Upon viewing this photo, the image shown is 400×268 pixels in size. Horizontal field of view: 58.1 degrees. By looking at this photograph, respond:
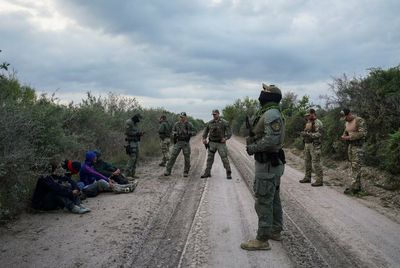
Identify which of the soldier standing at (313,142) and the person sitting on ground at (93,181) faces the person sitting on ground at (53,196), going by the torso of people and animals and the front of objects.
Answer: the soldier standing

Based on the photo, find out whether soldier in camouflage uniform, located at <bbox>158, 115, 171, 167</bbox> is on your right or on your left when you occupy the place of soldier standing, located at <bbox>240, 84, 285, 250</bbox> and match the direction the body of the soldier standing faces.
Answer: on your right

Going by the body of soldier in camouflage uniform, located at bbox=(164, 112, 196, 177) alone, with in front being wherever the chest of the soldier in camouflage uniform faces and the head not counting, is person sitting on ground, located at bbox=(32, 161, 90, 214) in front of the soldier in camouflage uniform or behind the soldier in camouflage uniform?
in front

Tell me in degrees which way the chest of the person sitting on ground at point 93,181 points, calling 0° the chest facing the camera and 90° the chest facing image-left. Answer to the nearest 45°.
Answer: approximately 270°

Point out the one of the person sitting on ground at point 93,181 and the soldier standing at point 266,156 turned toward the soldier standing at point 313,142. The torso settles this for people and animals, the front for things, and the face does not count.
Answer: the person sitting on ground

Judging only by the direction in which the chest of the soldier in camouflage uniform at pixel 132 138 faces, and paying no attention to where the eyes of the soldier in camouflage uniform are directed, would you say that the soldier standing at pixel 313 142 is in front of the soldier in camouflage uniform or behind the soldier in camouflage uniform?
in front

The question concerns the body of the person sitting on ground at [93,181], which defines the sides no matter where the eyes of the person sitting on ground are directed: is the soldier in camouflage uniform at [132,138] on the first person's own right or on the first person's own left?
on the first person's own left

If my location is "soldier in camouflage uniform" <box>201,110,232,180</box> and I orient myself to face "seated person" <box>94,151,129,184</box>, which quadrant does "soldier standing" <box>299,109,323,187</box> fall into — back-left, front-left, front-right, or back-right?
back-left

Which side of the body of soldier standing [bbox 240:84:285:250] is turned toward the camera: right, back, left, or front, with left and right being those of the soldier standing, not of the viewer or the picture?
left
